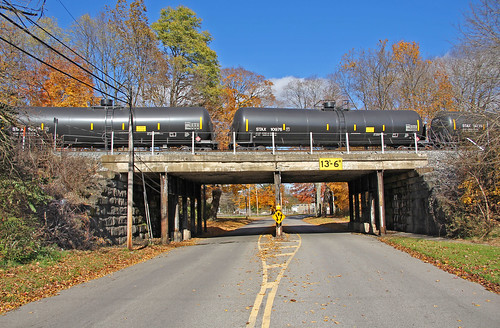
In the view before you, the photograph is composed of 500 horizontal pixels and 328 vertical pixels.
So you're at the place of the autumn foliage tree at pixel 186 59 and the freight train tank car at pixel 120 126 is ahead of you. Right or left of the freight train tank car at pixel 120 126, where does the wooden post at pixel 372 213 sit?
left

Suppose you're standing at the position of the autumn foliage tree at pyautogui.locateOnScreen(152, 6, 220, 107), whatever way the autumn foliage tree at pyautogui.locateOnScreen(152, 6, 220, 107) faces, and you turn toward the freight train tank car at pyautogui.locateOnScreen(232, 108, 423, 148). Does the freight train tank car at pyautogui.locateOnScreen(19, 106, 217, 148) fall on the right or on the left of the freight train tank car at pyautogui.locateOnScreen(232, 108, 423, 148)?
right

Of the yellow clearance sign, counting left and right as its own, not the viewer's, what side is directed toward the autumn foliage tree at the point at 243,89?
back

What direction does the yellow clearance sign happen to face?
toward the camera

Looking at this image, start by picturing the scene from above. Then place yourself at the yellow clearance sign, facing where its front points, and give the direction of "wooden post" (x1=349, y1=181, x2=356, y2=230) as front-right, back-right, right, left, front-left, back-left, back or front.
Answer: back

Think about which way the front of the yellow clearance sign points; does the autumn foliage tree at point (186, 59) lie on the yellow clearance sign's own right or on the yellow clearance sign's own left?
on the yellow clearance sign's own right

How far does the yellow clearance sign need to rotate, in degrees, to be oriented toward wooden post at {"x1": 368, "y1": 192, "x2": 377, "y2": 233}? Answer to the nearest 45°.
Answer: approximately 135° to its left

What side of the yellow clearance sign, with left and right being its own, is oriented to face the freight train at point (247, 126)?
right

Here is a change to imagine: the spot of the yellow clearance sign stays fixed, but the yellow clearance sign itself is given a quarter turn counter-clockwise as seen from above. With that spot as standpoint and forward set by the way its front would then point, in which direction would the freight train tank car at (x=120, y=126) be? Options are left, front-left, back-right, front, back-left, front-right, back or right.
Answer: back
